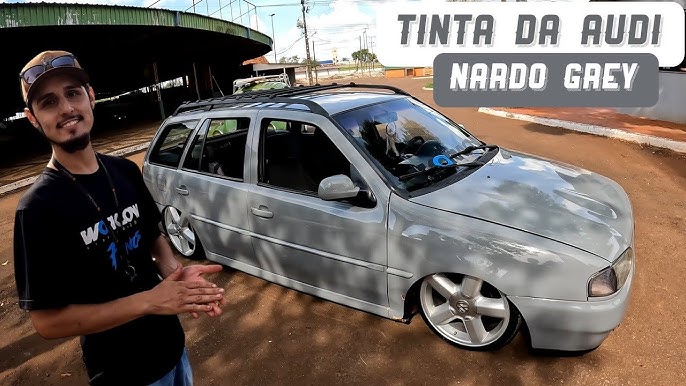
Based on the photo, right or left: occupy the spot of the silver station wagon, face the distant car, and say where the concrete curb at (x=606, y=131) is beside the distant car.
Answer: right

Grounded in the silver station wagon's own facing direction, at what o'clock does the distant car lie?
The distant car is roughly at 7 o'clock from the silver station wagon.

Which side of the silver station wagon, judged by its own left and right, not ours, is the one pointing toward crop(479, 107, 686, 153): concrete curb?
left

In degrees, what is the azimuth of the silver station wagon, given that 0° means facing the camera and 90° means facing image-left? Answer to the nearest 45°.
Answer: approximately 315°

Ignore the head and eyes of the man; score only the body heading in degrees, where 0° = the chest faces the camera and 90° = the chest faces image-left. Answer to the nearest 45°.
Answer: approximately 315°

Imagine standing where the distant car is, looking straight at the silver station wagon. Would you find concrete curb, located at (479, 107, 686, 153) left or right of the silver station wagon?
left
